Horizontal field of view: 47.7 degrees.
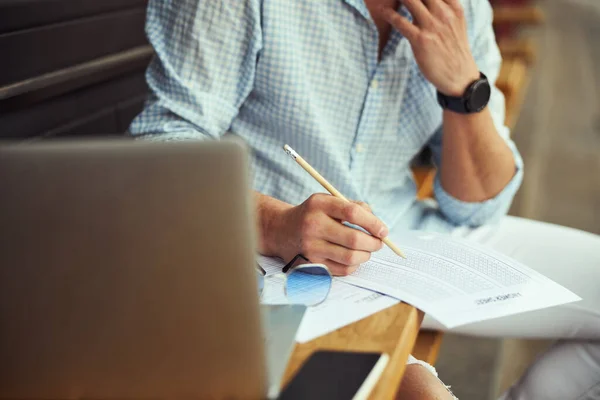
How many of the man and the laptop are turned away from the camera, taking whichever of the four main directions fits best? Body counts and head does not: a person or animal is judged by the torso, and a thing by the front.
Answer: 1

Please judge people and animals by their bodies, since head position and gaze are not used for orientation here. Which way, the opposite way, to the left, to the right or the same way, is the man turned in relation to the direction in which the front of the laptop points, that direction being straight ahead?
the opposite way

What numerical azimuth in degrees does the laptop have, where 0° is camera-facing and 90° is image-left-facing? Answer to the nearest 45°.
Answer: approximately 180°

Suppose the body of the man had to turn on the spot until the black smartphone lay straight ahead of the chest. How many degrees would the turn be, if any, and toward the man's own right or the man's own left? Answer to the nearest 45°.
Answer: approximately 45° to the man's own right

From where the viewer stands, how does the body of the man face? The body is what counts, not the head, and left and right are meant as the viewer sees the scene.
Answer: facing the viewer and to the right of the viewer

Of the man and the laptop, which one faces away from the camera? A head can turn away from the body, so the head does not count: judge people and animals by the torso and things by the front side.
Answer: the laptop
